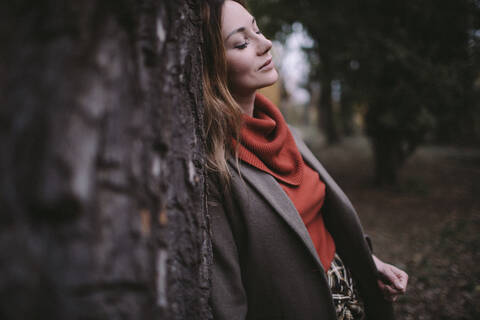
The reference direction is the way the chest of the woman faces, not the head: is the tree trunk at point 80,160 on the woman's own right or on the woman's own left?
on the woman's own right

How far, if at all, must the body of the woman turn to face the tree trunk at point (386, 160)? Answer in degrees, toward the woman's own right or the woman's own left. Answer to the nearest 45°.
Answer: approximately 135° to the woman's own left

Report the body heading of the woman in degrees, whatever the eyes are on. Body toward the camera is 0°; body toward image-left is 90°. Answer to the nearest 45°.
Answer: approximately 315°
